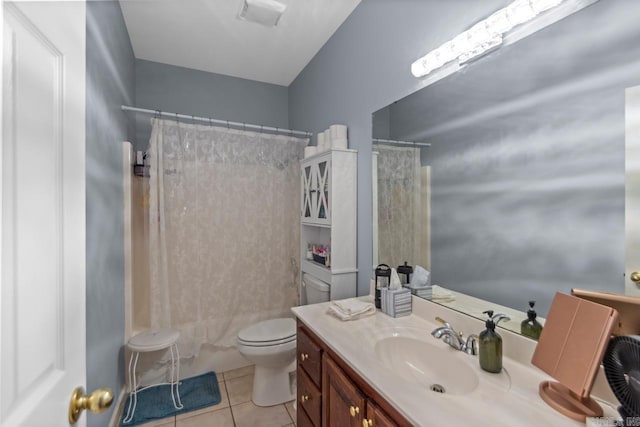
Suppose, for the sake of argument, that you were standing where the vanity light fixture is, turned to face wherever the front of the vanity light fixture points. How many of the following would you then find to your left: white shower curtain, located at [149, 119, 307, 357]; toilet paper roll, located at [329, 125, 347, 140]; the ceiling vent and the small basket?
0

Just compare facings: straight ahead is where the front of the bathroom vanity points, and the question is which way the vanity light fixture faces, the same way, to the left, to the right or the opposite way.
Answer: the same way

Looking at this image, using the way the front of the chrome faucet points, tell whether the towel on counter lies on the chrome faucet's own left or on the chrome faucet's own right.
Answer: on the chrome faucet's own right

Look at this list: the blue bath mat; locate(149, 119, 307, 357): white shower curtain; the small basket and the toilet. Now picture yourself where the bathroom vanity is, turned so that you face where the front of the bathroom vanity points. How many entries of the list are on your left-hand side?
0

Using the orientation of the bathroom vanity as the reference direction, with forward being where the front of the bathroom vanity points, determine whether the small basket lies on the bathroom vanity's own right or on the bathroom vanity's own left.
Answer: on the bathroom vanity's own right

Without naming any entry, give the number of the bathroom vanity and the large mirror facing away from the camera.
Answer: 0

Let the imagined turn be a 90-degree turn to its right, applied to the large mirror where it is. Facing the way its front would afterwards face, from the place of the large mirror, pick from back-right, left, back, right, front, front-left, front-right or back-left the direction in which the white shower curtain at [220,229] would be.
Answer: front-left

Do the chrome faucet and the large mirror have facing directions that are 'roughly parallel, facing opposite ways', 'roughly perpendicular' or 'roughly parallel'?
roughly parallel

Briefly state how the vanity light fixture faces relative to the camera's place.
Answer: facing the viewer and to the left of the viewer

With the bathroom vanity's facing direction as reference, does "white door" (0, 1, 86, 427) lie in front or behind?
in front
